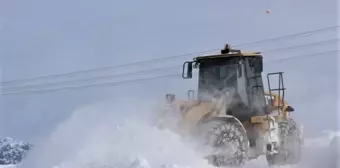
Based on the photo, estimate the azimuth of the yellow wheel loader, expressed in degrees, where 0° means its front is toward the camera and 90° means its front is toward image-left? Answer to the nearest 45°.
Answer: approximately 45°
